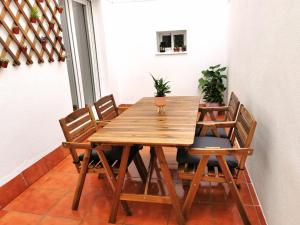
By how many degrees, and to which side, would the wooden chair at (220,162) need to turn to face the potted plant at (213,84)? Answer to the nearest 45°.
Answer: approximately 90° to its right

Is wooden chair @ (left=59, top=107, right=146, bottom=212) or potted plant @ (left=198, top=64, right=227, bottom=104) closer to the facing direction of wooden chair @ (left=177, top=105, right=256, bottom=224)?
the wooden chair

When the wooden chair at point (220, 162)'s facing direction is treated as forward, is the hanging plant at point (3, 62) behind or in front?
in front

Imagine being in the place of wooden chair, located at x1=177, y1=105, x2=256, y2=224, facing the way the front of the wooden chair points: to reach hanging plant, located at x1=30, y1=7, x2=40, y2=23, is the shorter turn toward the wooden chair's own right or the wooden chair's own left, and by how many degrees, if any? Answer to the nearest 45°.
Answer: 0° — it already faces it

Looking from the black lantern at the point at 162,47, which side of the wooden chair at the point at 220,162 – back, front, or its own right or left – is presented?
right

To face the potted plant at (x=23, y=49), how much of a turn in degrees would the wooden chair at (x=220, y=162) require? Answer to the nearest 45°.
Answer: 0° — it already faces it

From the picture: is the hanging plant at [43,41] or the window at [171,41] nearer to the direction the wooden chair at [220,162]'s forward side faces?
the hanging plant

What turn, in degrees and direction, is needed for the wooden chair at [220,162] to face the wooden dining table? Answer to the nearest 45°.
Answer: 0° — it already faces it

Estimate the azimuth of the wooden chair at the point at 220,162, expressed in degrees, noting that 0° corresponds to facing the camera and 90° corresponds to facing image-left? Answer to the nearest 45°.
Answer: approximately 90°
